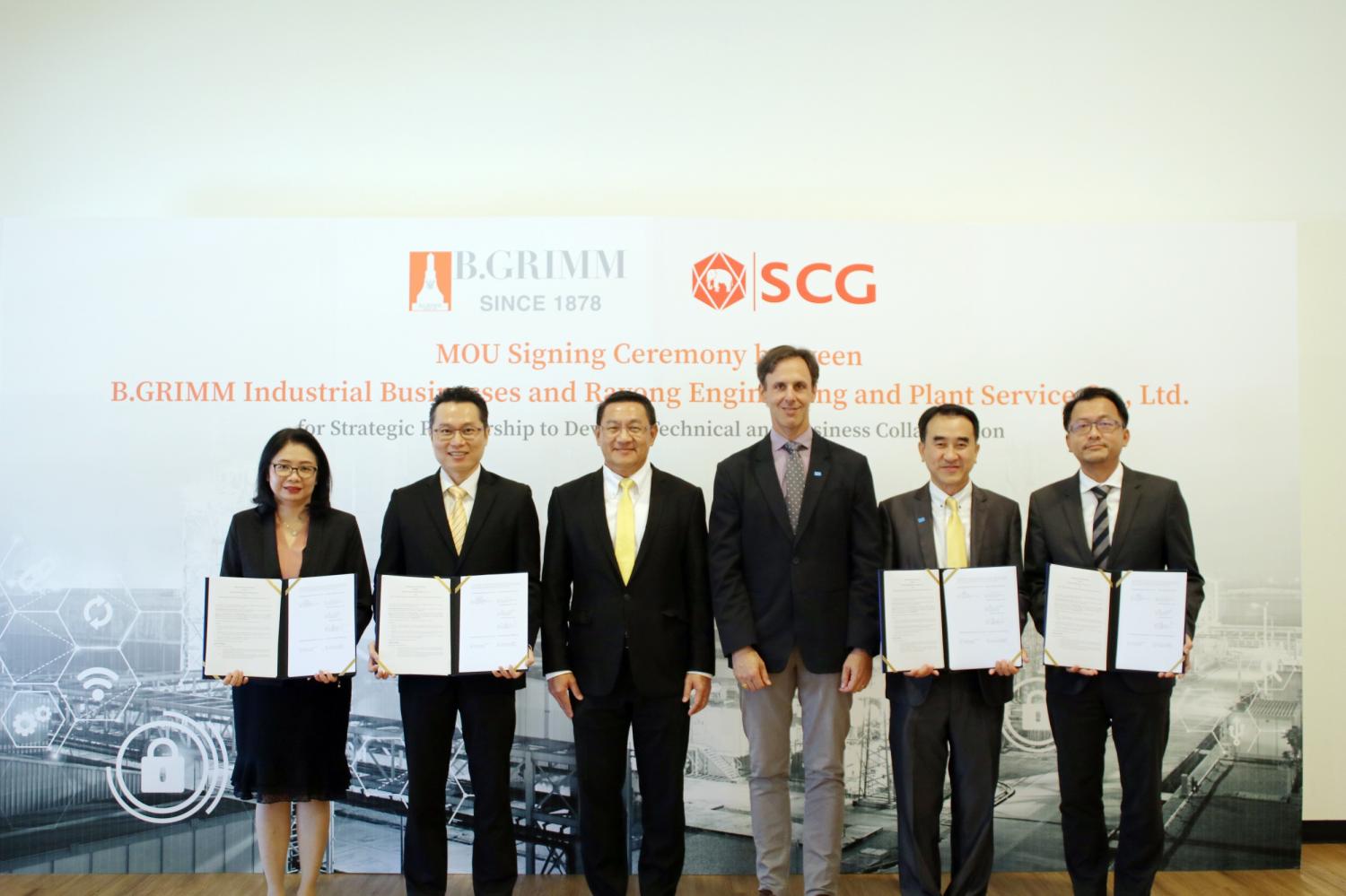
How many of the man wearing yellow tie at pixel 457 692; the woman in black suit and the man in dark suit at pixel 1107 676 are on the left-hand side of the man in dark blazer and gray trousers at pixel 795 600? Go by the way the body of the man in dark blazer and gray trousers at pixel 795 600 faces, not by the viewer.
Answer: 1

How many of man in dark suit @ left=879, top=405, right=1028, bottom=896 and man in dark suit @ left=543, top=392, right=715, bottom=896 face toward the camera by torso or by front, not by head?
2

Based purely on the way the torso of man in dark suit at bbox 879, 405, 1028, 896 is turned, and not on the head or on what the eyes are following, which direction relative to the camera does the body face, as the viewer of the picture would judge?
toward the camera

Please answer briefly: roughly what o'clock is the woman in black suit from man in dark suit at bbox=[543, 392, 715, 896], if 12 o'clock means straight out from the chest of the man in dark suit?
The woman in black suit is roughly at 3 o'clock from the man in dark suit.

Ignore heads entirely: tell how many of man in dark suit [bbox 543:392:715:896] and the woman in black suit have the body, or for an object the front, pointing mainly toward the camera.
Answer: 2

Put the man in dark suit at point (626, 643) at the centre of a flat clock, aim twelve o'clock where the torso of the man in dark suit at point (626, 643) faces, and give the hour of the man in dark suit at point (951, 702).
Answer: the man in dark suit at point (951, 702) is roughly at 9 o'clock from the man in dark suit at point (626, 643).

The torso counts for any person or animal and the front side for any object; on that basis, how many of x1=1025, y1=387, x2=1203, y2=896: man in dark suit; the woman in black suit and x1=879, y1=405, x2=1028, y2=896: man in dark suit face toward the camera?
3

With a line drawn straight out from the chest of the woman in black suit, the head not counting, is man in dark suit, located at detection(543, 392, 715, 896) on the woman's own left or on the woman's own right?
on the woman's own left

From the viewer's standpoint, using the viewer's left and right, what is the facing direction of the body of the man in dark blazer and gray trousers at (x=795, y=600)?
facing the viewer

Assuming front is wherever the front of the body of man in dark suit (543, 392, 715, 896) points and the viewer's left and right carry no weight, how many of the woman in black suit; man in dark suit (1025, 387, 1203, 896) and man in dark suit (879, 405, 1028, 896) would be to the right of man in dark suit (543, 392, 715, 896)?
1

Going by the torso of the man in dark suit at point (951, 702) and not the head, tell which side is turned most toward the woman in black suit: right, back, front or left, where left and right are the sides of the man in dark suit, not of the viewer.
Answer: right

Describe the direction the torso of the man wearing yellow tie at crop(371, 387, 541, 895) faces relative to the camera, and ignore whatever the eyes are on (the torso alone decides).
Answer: toward the camera

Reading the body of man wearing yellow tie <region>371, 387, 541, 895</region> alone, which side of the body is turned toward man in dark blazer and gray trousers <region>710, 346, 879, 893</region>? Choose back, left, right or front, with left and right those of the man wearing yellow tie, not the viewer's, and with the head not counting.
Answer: left

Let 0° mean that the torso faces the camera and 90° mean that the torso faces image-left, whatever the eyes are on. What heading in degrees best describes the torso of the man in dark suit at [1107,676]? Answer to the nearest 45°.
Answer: approximately 0°
